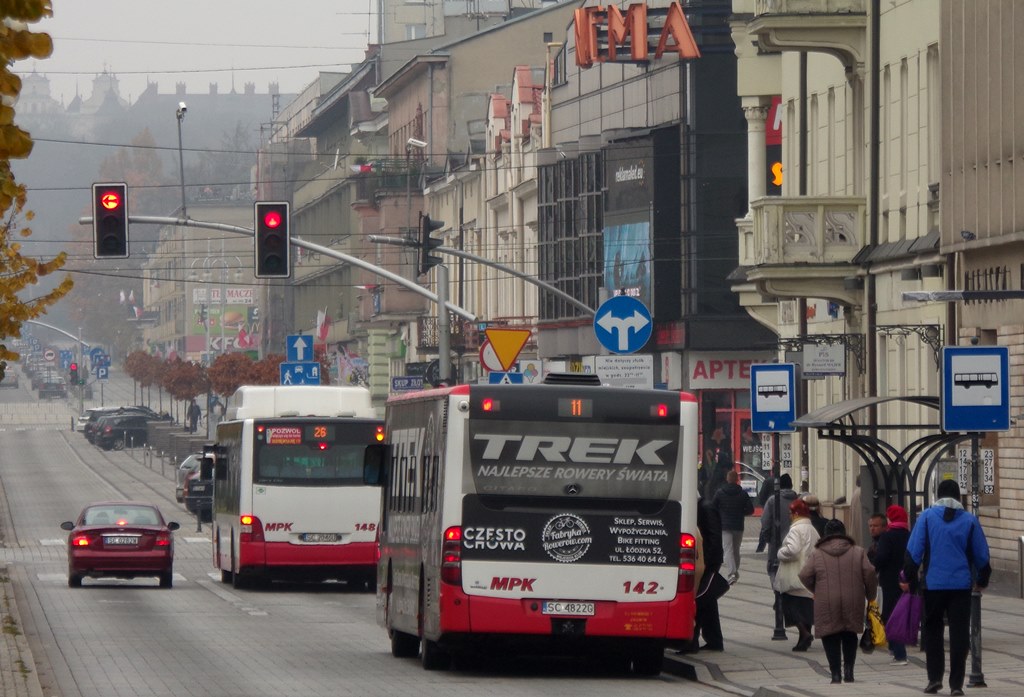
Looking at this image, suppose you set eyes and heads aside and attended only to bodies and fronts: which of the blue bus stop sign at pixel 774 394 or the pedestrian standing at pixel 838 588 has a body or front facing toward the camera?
the blue bus stop sign

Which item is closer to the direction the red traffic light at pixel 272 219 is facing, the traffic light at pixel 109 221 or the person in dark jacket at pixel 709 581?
the person in dark jacket

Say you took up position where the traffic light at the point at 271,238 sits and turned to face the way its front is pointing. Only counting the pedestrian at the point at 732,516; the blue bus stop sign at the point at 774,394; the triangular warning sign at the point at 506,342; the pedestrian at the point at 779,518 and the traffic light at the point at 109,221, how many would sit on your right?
1

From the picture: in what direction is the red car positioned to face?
away from the camera

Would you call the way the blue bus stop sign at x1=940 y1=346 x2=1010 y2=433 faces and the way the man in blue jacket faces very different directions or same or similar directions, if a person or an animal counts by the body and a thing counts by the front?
very different directions

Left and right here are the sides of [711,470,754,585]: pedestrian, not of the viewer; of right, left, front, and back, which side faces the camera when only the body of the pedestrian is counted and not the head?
back

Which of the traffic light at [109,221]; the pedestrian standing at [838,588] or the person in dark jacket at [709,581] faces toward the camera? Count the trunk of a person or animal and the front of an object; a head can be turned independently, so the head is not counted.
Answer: the traffic light

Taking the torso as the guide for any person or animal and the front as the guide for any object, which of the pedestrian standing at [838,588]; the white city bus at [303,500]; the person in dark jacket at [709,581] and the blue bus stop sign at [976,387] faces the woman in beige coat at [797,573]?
the pedestrian standing

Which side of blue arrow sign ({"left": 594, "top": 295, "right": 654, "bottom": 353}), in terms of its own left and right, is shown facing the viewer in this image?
front

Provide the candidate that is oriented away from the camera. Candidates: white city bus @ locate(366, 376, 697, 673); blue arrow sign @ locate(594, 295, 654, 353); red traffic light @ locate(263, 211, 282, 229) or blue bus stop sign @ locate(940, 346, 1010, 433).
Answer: the white city bus

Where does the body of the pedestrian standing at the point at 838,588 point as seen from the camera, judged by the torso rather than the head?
away from the camera

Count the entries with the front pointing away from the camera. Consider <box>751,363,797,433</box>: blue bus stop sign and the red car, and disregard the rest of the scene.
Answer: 1

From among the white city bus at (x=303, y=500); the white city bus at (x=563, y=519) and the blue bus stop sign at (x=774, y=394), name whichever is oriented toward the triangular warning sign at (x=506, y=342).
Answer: the white city bus at (x=563, y=519)

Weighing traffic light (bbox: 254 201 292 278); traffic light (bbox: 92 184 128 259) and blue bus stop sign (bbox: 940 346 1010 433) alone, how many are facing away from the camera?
0

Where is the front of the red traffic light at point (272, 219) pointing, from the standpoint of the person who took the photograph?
facing the viewer

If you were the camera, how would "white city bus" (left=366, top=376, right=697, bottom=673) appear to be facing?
facing away from the viewer

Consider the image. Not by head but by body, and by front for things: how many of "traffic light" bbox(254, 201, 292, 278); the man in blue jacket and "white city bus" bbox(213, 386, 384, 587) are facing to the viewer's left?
0

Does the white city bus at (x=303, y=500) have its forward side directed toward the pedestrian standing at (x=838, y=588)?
no
